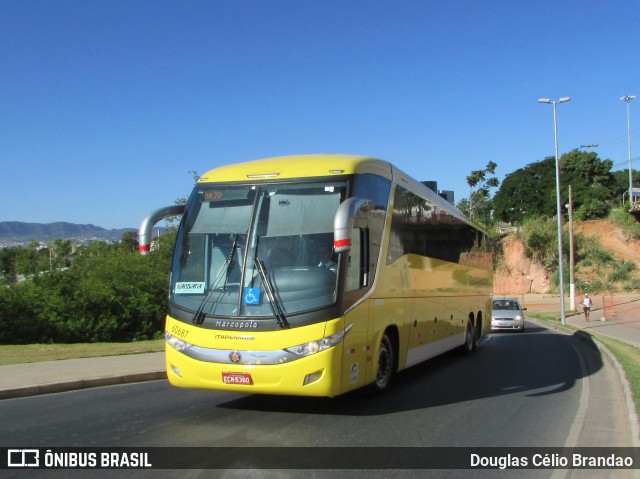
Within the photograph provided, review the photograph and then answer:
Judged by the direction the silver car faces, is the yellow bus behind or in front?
in front

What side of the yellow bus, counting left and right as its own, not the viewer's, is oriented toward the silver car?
back

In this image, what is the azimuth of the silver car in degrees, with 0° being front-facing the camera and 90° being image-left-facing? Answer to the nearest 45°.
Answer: approximately 0°

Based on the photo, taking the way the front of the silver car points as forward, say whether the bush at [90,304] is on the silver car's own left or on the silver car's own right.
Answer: on the silver car's own right

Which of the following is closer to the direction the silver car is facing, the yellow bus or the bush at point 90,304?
the yellow bus

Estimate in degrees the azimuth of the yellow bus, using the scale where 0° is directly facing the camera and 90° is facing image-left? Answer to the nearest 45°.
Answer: approximately 45°

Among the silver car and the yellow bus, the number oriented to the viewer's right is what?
0

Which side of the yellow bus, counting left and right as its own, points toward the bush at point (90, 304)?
right
